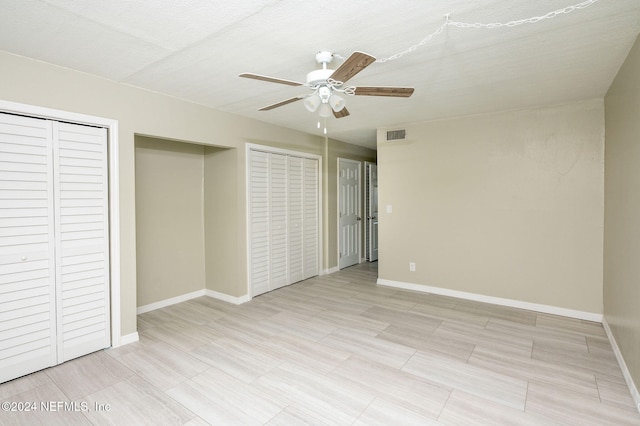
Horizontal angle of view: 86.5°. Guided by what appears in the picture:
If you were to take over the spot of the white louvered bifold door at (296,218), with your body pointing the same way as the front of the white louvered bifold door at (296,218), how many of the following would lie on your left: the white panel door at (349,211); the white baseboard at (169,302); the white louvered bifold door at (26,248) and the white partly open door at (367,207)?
2

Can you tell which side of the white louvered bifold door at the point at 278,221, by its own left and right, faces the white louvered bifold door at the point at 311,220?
left

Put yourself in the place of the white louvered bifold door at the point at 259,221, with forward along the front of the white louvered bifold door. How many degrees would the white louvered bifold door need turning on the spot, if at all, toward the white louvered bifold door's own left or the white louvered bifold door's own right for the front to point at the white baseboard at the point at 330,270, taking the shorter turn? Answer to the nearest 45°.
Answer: approximately 90° to the white louvered bifold door's own left

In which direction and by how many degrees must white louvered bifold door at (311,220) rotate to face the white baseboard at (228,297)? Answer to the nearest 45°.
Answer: approximately 90° to its right

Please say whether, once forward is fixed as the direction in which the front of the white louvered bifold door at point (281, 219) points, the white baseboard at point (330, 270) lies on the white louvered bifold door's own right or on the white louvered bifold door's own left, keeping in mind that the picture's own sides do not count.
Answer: on the white louvered bifold door's own left

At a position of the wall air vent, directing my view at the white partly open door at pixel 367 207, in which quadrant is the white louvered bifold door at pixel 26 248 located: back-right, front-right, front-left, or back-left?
back-left

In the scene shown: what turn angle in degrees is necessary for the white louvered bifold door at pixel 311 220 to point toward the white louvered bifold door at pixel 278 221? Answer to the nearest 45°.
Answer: approximately 90° to its right
